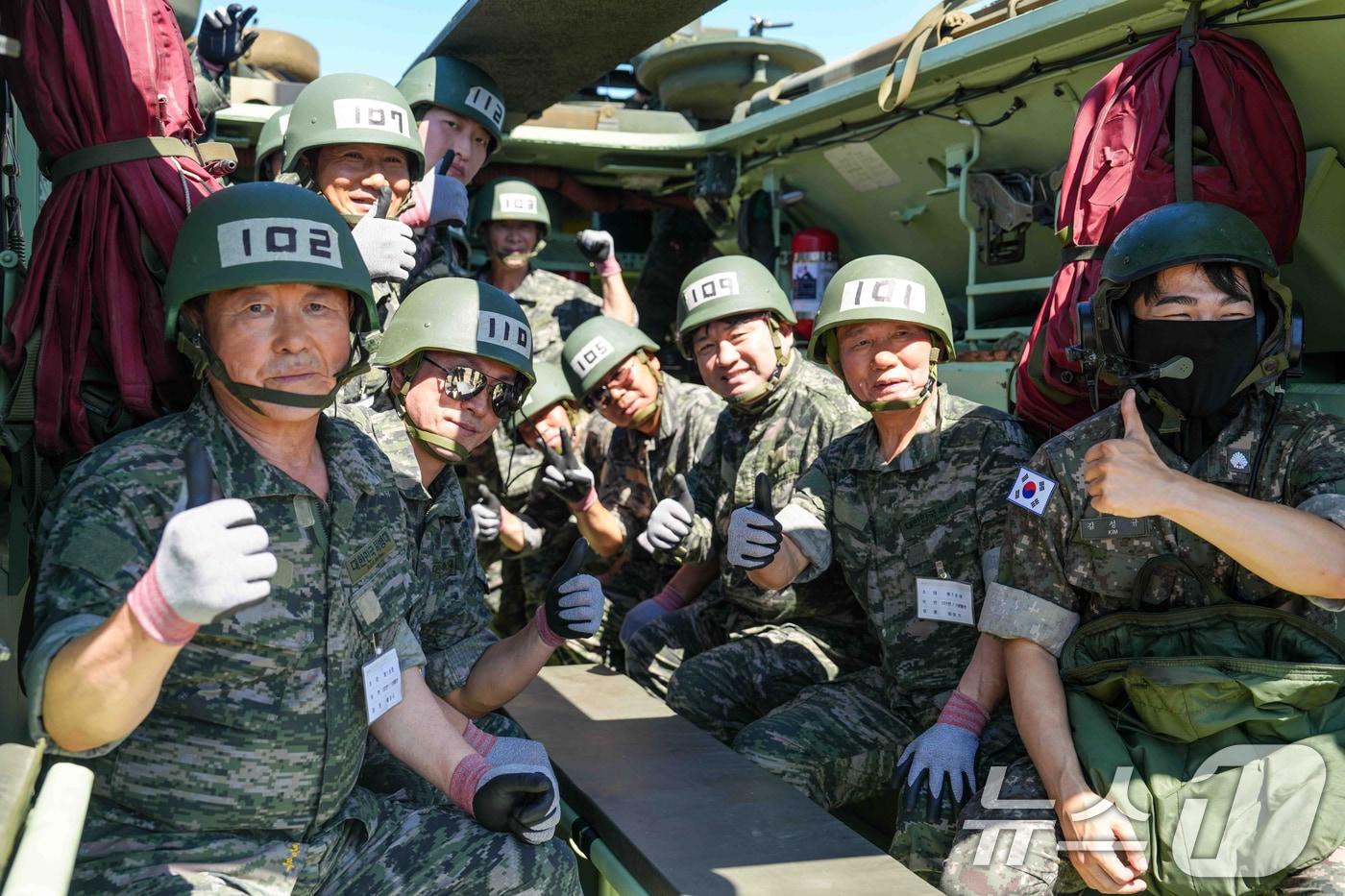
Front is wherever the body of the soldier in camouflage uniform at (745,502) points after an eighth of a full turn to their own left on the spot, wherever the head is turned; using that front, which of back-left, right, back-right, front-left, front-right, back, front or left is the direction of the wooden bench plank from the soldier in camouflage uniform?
front

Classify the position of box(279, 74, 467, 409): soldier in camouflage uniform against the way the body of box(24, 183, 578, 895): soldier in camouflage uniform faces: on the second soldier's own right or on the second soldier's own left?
on the second soldier's own left

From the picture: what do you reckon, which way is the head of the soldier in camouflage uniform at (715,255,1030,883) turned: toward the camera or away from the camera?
toward the camera

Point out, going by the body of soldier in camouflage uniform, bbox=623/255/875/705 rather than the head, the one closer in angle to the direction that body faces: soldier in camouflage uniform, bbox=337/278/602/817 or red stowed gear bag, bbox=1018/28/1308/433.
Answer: the soldier in camouflage uniform

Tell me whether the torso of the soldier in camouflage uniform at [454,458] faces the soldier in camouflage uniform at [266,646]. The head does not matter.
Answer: no

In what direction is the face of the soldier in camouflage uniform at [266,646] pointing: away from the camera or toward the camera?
toward the camera

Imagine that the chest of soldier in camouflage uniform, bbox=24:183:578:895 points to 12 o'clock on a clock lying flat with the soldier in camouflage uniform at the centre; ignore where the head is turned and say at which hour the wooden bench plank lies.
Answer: The wooden bench plank is roughly at 10 o'clock from the soldier in camouflage uniform.

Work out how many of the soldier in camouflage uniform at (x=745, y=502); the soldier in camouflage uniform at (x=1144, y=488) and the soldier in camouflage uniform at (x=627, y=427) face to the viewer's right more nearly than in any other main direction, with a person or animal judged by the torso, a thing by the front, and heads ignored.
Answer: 0

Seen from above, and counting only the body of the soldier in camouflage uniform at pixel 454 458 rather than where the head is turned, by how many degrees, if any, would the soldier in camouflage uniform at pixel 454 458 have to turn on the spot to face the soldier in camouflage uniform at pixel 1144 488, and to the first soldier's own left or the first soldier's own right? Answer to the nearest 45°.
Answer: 0° — they already face them

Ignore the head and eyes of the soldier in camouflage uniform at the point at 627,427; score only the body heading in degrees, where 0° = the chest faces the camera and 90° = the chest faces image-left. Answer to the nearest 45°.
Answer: approximately 45°

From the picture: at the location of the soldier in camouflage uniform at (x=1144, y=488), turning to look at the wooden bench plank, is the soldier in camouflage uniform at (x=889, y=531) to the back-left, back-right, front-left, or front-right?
front-right

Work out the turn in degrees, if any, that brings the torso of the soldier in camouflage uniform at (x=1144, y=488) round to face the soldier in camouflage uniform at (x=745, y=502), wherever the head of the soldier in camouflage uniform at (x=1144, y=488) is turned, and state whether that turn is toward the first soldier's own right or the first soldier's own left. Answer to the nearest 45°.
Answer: approximately 135° to the first soldier's own right

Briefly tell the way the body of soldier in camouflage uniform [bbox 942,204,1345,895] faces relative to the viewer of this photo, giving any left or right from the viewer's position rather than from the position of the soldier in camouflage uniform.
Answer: facing the viewer

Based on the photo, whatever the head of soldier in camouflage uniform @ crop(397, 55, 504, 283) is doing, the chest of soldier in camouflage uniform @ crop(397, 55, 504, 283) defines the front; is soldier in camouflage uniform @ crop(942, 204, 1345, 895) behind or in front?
in front

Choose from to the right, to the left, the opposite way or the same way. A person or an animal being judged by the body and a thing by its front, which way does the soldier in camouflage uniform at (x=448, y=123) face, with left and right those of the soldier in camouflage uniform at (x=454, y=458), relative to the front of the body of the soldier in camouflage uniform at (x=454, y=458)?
the same way

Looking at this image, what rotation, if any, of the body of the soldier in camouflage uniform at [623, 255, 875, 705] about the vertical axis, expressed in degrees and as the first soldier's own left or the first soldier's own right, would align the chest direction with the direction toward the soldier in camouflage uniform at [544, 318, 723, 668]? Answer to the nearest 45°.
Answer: approximately 90° to the first soldier's own right

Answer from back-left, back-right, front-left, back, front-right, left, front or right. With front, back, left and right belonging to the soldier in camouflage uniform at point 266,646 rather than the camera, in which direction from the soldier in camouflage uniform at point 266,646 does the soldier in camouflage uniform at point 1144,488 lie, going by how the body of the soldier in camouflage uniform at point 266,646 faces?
front-left
